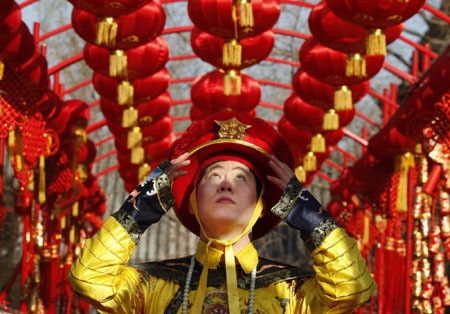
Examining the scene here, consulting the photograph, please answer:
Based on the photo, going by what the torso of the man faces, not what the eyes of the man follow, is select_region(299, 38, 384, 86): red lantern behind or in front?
behind

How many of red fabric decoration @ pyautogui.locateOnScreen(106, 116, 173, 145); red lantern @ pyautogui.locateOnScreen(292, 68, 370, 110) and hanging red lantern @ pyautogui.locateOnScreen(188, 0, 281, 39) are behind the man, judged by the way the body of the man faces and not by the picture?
3

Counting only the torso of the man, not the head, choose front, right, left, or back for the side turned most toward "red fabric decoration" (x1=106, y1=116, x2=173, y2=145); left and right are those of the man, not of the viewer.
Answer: back

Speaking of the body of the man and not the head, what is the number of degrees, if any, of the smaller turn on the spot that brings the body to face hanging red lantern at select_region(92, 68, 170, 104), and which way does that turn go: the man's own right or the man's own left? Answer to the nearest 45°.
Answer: approximately 180°

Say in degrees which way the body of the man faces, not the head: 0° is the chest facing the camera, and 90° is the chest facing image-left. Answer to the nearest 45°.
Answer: approximately 0°

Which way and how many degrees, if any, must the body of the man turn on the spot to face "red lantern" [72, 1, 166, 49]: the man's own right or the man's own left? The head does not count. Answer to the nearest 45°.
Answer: approximately 180°

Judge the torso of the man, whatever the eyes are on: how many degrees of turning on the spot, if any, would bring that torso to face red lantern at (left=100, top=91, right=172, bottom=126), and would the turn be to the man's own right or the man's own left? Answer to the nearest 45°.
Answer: approximately 180°

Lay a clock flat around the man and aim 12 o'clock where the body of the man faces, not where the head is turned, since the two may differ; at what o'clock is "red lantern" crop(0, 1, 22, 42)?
The red lantern is roughly at 5 o'clock from the man.

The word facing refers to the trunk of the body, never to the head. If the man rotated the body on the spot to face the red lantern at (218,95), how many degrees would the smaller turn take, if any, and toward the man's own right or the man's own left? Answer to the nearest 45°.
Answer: approximately 180°
